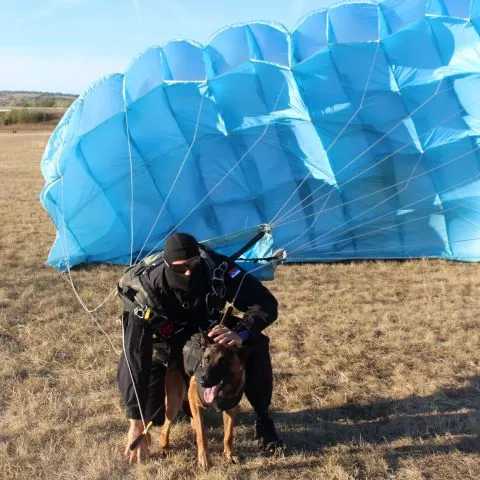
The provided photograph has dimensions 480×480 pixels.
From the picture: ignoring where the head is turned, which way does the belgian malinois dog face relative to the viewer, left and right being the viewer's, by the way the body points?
facing the viewer and to the right of the viewer

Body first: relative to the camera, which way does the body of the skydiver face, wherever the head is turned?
toward the camera

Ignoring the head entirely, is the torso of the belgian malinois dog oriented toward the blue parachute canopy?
no

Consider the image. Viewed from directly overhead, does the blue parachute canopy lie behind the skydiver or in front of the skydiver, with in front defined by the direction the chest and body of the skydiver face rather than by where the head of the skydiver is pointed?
behind
